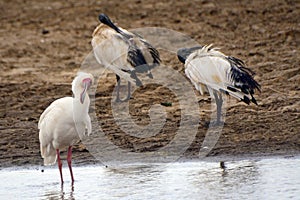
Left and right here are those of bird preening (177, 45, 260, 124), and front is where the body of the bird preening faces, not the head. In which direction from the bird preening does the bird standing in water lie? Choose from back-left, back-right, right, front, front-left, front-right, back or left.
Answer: front-left

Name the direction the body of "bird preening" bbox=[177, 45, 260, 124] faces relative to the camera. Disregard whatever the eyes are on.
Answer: to the viewer's left

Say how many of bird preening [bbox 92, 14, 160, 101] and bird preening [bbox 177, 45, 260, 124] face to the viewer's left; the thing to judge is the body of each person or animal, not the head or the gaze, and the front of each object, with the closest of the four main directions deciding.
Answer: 2

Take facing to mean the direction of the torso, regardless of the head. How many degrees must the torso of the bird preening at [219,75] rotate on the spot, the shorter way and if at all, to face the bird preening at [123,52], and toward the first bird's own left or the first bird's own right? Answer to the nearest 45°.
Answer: approximately 45° to the first bird's own right

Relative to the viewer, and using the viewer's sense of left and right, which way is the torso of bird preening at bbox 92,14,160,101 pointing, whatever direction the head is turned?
facing to the left of the viewer

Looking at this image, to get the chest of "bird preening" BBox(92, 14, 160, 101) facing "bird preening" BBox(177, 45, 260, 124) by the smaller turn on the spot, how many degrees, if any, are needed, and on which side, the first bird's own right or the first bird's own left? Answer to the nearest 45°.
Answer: approximately 135° to the first bird's own left

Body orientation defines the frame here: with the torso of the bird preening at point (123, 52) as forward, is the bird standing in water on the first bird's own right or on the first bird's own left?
on the first bird's own left

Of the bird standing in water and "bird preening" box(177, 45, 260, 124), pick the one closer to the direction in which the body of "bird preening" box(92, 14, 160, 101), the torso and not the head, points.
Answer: the bird standing in water
